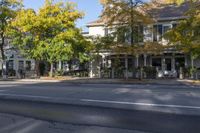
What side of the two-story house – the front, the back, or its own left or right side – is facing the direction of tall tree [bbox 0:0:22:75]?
right

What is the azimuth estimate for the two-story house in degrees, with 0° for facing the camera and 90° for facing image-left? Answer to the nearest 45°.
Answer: approximately 0°

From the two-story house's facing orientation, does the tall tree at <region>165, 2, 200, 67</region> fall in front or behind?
in front

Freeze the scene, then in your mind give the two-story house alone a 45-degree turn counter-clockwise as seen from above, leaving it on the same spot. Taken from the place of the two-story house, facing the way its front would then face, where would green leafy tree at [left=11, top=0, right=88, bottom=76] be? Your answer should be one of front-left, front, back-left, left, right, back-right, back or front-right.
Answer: back-right
